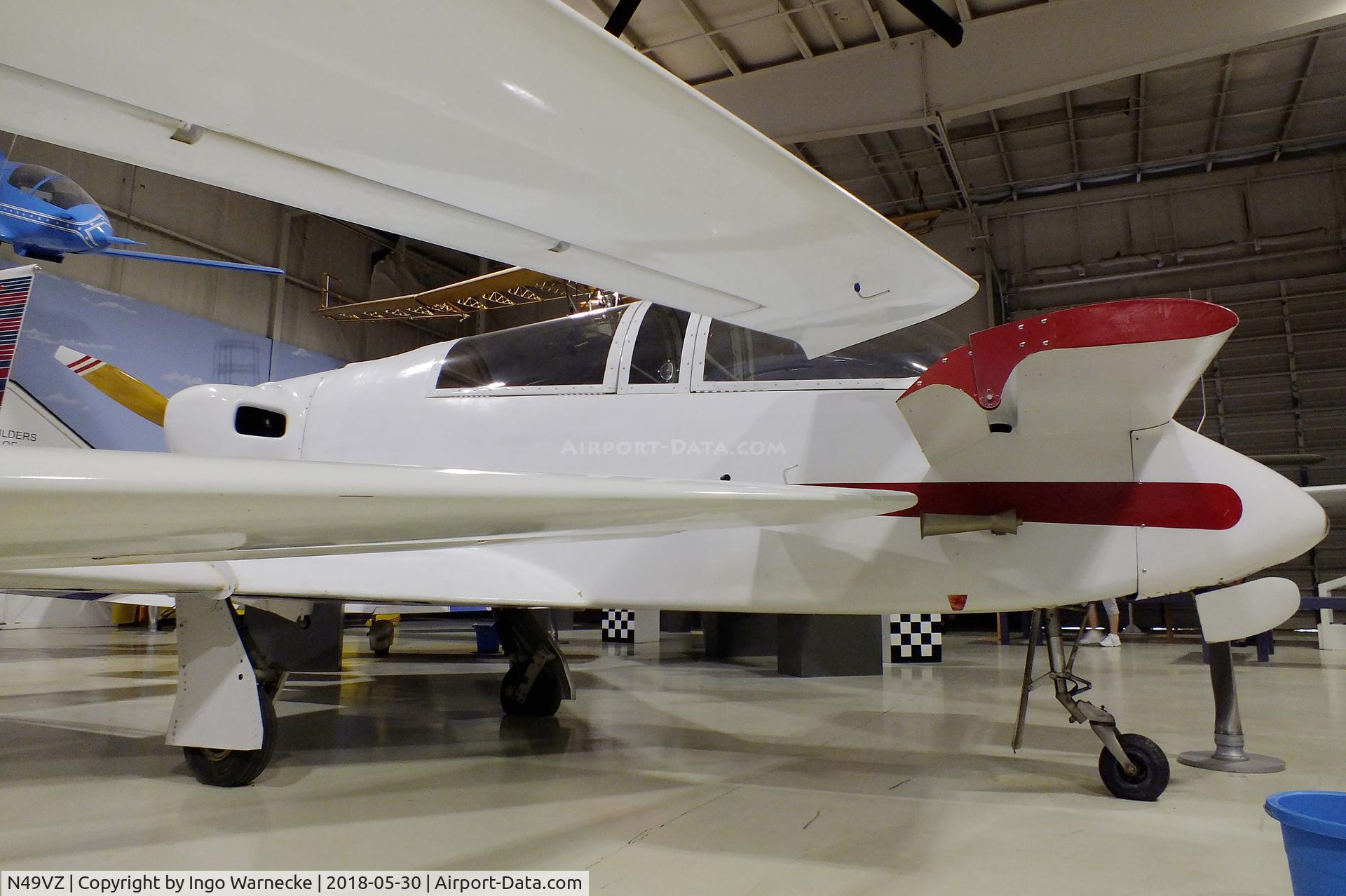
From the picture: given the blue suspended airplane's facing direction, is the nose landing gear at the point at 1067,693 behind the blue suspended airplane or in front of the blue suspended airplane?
in front

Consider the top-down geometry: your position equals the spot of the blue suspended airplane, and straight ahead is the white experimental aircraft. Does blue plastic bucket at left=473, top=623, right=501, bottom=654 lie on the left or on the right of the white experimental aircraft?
left

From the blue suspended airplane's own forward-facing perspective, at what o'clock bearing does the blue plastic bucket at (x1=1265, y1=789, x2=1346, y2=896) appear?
The blue plastic bucket is roughly at 1 o'clock from the blue suspended airplane.

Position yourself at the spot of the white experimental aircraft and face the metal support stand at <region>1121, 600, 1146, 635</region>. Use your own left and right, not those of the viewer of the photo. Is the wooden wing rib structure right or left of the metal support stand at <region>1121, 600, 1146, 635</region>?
left

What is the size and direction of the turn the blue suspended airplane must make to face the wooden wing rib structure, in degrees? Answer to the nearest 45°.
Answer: approximately 45° to its left

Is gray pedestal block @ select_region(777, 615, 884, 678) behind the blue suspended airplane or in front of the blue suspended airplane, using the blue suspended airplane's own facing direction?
in front

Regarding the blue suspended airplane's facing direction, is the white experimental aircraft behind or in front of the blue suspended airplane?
in front

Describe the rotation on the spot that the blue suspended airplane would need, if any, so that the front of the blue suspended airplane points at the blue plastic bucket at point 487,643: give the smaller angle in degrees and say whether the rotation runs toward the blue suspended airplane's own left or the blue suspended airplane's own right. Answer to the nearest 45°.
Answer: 0° — it already faces it

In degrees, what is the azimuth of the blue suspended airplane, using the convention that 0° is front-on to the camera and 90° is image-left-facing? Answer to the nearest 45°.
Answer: approximately 315°
